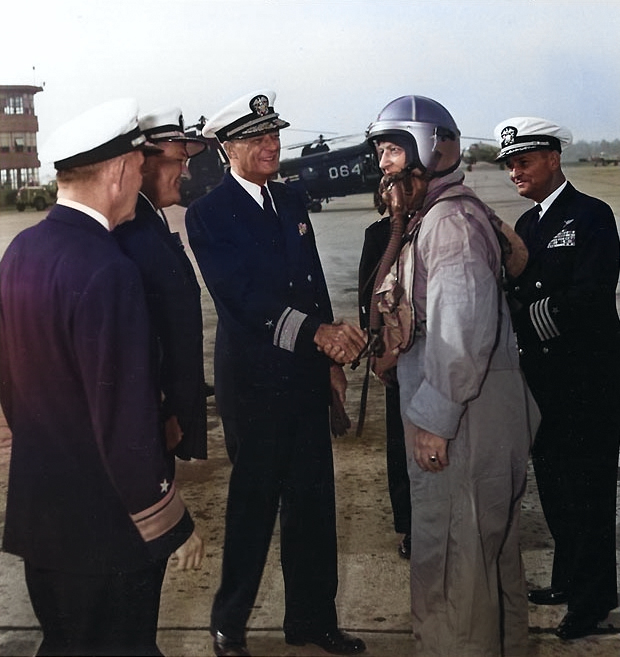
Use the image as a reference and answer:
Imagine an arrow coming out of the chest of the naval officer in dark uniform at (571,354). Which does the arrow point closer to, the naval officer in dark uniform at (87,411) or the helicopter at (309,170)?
the naval officer in dark uniform

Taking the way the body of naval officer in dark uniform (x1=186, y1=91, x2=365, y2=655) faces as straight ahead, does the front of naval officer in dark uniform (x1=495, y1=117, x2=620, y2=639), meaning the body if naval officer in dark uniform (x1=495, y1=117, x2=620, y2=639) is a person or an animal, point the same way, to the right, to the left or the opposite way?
to the right

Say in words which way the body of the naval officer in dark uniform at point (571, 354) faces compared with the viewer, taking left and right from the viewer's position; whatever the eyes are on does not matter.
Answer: facing the viewer and to the left of the viewer

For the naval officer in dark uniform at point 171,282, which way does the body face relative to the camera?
to the viewer's right

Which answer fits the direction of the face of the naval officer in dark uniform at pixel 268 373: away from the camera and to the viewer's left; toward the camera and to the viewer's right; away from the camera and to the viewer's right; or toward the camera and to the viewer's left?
toward the camera and to the viewer's right

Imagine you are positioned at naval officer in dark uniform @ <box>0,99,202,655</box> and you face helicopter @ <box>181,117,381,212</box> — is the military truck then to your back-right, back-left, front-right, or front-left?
front-left

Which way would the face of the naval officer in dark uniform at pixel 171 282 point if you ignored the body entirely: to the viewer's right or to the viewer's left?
to the viewer's right

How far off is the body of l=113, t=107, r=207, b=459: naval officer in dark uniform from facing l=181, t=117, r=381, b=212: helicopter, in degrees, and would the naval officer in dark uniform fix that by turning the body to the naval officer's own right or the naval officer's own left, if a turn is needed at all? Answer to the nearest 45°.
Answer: approximately 45° to the naval officer's own left

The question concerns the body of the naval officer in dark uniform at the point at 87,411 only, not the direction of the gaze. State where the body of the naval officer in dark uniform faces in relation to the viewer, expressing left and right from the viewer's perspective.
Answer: facing away from the viewer and to the right of the viewer

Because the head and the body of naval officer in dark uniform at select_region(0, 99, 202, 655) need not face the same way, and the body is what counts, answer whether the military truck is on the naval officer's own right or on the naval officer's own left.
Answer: on the naval officer's own left

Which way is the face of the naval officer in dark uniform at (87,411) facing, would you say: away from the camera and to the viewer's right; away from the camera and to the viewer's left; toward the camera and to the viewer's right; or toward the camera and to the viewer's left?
away from the camera and to the viewer's right

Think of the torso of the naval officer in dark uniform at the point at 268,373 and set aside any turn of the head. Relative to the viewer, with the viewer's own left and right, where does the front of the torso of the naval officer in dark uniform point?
facing the viewer and to the right of the viewer

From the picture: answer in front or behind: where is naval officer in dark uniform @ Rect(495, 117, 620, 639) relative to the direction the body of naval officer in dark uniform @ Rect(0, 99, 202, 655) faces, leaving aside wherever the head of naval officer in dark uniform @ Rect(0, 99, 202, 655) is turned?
in front

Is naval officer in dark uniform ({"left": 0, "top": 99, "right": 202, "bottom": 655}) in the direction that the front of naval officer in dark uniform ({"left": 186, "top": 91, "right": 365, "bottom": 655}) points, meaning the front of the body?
no

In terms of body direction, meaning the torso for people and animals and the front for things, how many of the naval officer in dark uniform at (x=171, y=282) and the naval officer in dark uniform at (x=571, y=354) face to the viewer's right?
1

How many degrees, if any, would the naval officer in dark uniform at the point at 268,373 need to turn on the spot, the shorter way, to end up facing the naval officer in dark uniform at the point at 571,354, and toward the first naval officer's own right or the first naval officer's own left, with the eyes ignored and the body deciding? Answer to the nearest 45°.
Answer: approximately 45° to the first naval officer's own left
